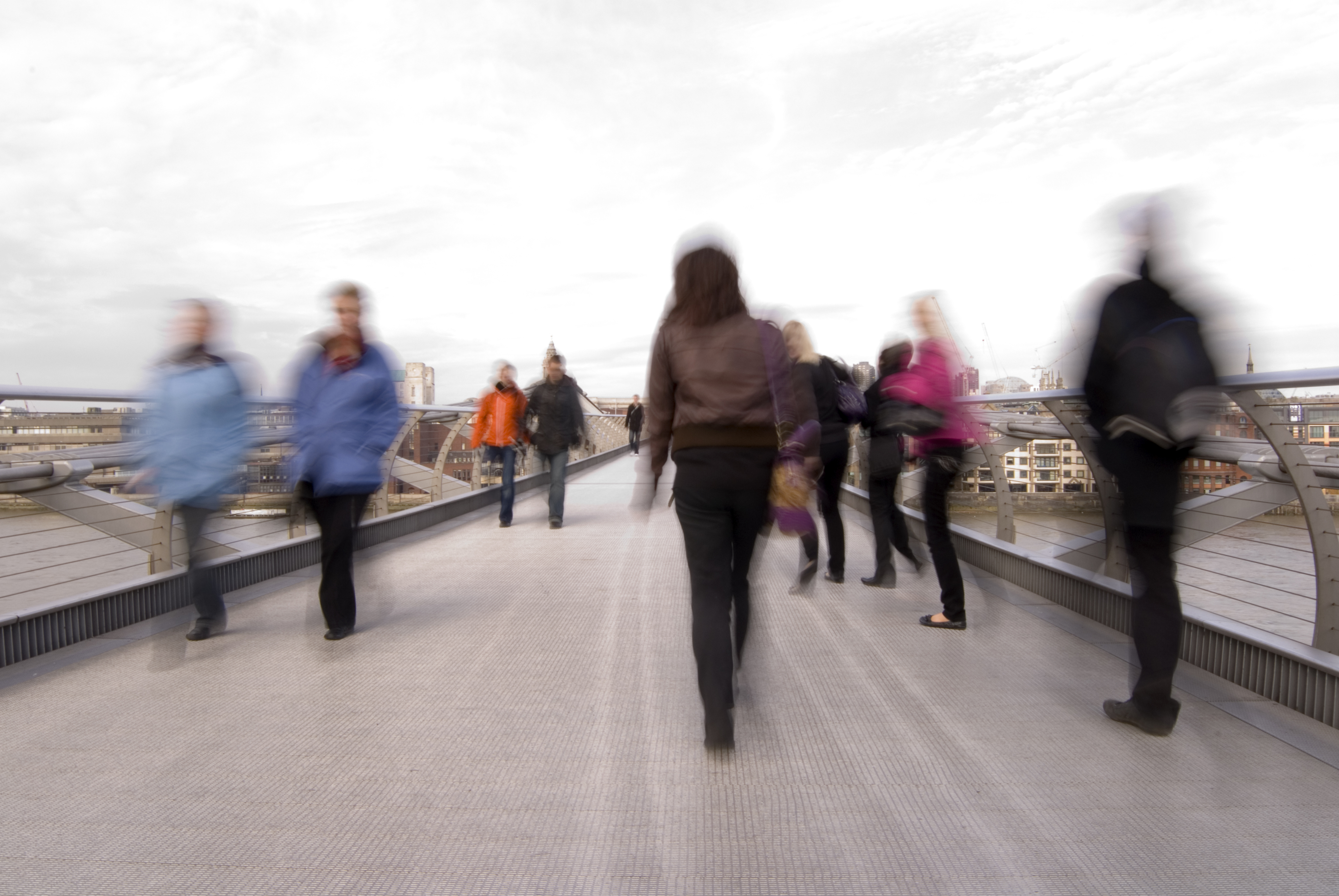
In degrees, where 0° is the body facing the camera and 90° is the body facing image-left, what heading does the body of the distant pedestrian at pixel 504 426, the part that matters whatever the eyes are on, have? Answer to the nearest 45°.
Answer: approximately 0°

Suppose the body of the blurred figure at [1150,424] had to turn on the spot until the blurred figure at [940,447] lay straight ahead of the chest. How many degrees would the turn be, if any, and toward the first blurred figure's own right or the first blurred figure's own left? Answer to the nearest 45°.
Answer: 0° — they already face them

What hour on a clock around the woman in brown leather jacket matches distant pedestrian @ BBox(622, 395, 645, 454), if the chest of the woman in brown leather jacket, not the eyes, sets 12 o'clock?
The distant pedestrian is roughly at 12 o'clock from the woman in brown leather jacket.

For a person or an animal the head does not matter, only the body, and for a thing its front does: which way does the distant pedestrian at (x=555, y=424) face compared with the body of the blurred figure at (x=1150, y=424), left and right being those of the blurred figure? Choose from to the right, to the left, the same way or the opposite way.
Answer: the opposite way

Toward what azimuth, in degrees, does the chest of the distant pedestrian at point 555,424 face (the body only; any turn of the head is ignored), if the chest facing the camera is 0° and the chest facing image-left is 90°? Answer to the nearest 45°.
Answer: approximately 0°

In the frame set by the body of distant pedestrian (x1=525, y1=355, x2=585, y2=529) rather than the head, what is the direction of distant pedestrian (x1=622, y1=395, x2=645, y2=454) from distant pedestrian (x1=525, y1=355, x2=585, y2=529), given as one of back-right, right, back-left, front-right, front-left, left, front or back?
back

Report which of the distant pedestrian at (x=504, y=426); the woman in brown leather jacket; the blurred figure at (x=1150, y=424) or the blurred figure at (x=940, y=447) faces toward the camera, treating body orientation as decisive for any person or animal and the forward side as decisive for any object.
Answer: the distant pedestrian

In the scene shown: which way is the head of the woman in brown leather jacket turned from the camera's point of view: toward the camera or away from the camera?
away from the camera

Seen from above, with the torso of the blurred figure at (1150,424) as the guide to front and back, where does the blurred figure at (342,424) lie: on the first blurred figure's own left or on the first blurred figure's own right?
on the first blurred figure's own left

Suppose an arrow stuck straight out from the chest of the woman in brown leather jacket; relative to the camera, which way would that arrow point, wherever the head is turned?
away from the camera
